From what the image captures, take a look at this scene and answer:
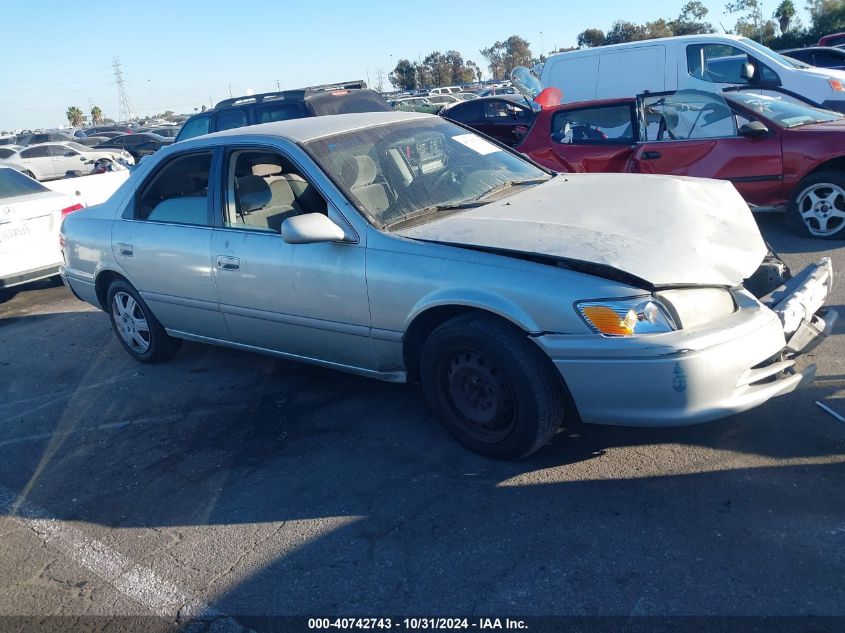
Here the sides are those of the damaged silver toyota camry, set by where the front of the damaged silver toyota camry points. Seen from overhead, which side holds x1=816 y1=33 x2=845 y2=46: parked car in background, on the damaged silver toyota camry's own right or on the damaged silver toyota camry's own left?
on the damaged silver toyota camry's own left

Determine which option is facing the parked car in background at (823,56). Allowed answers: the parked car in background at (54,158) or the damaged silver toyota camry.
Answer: the parked car in background at (54,158)

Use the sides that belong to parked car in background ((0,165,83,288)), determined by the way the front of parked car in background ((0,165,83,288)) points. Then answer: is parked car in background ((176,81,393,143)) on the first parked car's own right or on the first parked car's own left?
on the first parked car's own right

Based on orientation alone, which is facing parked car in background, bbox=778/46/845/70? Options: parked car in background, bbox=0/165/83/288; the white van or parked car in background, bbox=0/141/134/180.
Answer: parked car in background, bbox=0/141/134/180

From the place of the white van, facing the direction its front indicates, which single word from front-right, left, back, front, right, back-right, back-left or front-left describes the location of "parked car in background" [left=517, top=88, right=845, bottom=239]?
front-right
